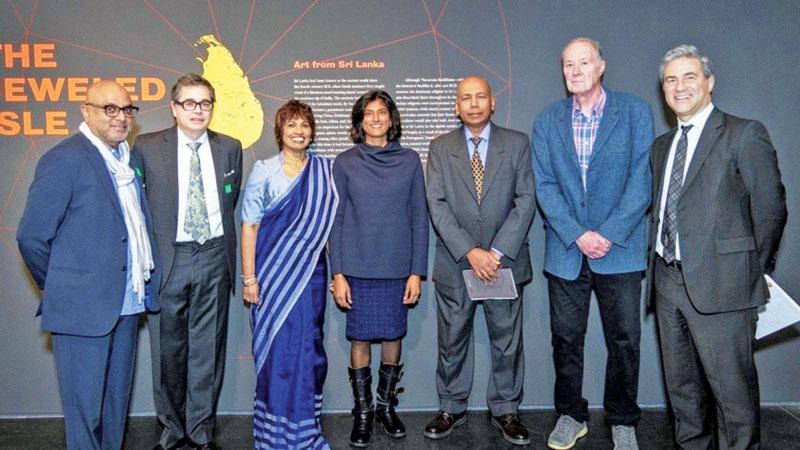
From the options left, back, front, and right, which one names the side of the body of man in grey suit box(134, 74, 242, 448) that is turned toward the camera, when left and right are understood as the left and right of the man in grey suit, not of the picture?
front

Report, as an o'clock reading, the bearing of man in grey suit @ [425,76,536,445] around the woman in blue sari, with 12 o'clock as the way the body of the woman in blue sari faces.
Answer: The man in grey suit is roughly at 9 o'clock from the woman in blue sari.

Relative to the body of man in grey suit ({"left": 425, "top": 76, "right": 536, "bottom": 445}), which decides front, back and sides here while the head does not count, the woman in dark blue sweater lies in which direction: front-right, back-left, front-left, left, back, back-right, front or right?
right

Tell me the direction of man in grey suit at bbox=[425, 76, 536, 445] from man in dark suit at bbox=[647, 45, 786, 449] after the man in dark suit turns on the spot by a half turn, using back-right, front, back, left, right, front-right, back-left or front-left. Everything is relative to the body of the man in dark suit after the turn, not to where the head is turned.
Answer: back-left

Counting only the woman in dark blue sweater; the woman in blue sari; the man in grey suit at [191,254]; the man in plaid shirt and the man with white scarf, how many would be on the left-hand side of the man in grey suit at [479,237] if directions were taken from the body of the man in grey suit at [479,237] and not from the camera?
1

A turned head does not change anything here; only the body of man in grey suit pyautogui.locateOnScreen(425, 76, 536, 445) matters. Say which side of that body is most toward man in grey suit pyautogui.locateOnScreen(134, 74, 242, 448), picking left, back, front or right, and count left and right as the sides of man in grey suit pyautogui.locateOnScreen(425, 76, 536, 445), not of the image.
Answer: right

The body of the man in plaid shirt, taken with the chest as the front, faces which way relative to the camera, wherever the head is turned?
toward the camera

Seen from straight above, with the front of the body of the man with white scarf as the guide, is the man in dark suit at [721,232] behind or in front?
in front

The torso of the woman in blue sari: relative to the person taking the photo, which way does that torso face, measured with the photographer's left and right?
facing the viewer
